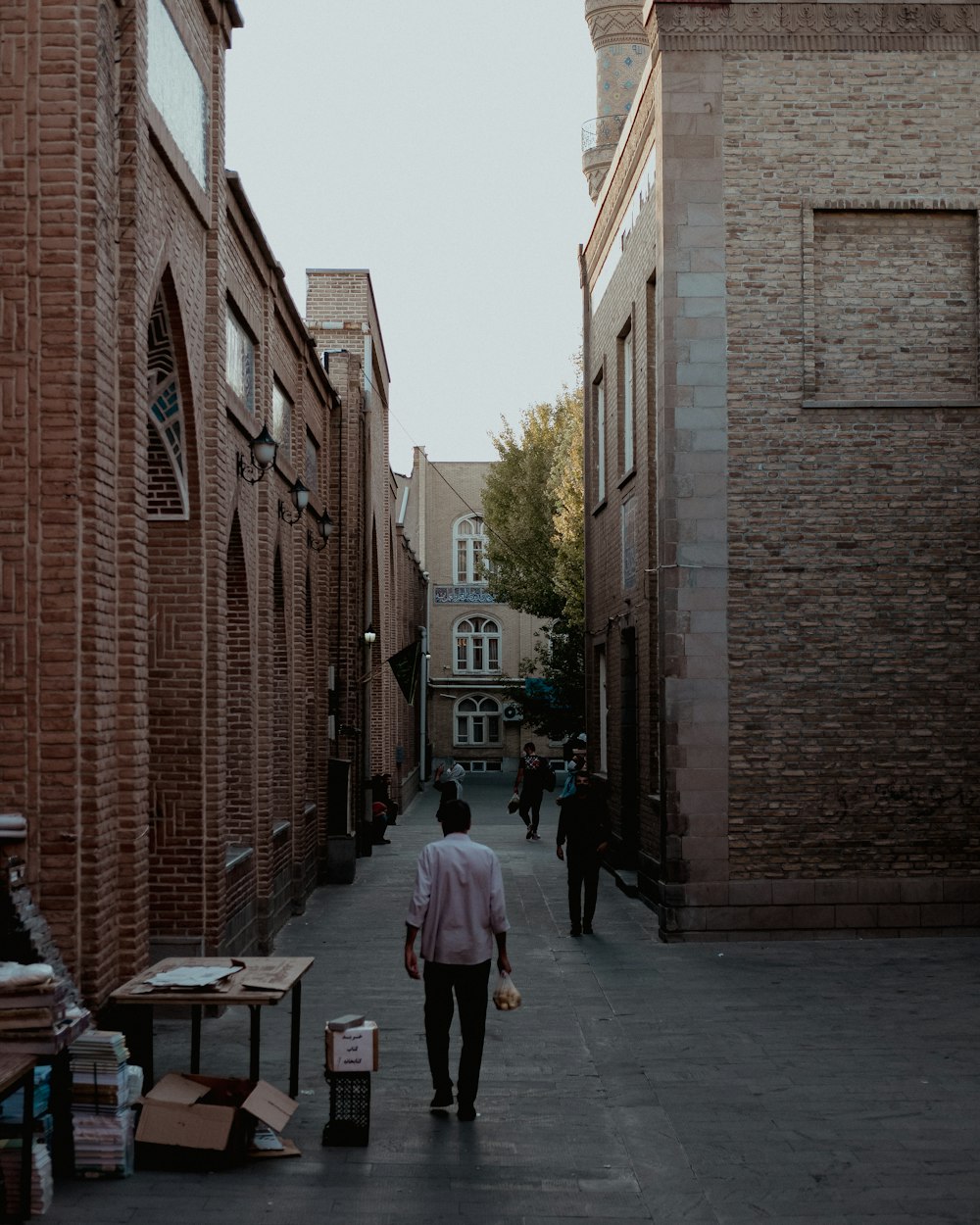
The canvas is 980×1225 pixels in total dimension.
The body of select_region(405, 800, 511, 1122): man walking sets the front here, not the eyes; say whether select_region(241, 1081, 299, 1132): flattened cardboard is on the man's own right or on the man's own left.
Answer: on the man's own left

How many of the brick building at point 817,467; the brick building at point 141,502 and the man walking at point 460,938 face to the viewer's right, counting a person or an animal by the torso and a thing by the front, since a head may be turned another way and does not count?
1

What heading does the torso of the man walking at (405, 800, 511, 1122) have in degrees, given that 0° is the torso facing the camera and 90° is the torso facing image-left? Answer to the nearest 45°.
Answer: approximately 180°

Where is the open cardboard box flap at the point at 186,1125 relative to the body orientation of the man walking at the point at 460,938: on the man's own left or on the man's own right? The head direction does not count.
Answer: on the man's own left

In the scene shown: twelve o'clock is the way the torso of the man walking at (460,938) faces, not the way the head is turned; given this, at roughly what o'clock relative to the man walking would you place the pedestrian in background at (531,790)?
The pedestrian in background is roughly at 12 o'clock from the man walking.

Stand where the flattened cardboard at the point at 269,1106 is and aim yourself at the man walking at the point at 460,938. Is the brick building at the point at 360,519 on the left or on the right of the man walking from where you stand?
left

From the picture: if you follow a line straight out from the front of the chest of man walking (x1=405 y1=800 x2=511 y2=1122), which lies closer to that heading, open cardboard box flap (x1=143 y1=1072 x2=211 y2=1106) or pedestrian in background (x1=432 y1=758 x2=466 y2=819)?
the pedestrian in background

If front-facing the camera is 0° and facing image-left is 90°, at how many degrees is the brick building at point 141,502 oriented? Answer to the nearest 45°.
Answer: approximately 270°

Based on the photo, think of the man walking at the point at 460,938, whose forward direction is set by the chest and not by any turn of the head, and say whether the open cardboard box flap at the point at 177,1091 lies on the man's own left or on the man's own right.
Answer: on the man's own left

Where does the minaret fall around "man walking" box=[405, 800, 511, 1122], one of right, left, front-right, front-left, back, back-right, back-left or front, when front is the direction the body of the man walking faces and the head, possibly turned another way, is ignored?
front
